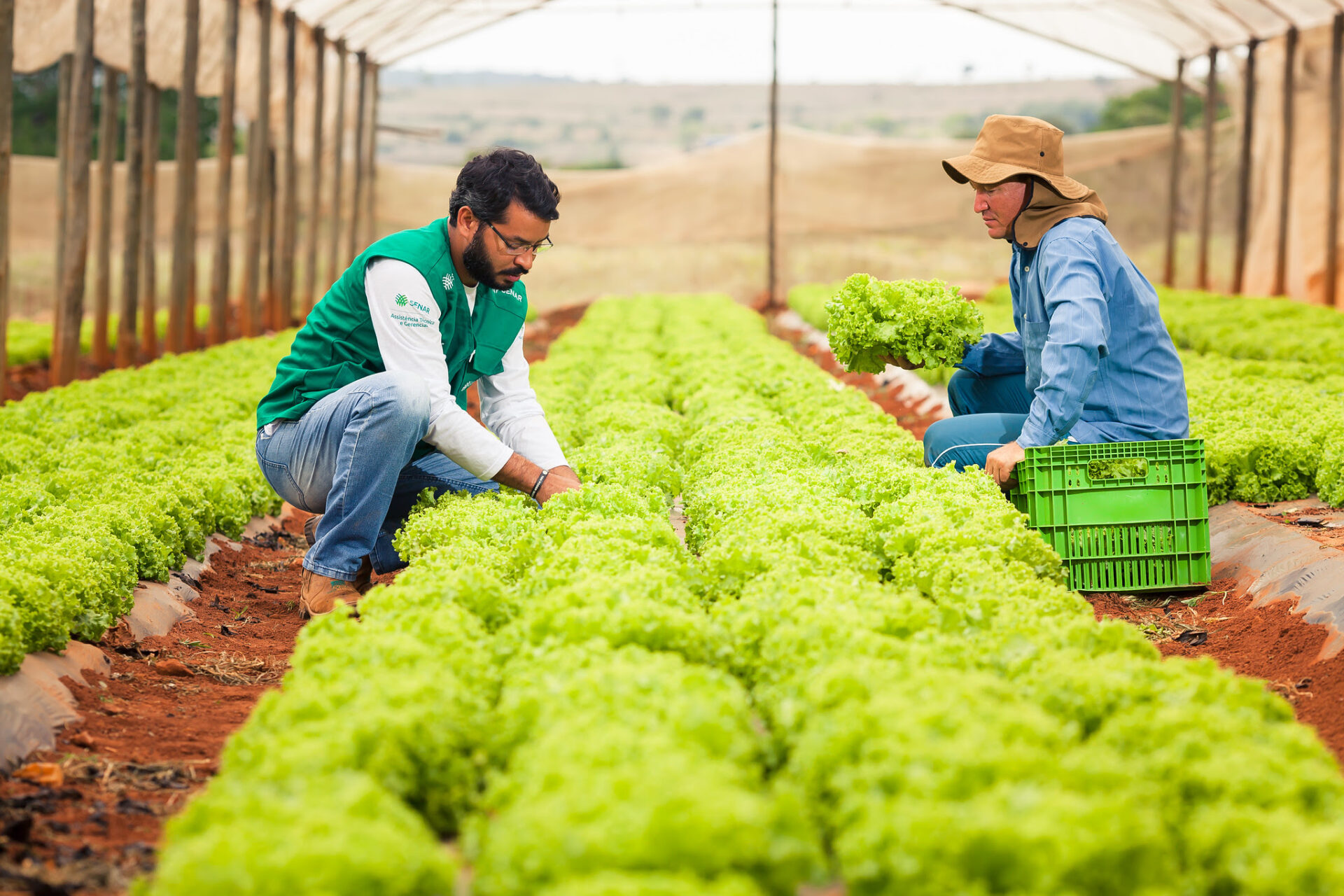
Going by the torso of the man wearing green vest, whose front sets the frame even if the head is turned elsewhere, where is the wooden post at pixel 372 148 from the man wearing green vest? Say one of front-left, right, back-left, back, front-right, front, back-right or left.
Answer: back-left

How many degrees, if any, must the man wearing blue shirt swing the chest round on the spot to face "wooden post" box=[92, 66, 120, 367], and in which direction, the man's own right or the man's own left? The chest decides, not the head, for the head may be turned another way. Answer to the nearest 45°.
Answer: approximately 45° to the man's own right

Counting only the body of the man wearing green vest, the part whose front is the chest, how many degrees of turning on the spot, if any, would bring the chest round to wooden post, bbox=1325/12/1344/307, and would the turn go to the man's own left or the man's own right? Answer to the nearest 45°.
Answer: approximately 90° to the man's own left

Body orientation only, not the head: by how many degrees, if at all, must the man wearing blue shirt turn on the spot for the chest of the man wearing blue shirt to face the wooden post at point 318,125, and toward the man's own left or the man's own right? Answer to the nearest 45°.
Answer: approximately 45° to the man's own right

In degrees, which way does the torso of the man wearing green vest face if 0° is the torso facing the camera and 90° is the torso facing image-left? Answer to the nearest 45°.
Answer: approximately 315°

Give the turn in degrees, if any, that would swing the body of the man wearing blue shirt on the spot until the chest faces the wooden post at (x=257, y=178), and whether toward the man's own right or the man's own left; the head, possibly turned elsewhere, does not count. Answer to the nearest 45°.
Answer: approximately 45° to the man's own right

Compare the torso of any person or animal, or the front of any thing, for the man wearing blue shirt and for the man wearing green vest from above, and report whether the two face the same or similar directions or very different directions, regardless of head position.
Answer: very different directions

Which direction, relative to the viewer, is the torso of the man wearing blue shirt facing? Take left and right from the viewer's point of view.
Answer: facing to the left of the viewer

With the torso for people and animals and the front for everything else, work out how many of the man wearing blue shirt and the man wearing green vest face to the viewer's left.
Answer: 1

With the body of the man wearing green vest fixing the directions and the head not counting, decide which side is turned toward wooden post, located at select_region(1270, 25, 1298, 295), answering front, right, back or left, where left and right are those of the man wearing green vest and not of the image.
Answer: left
